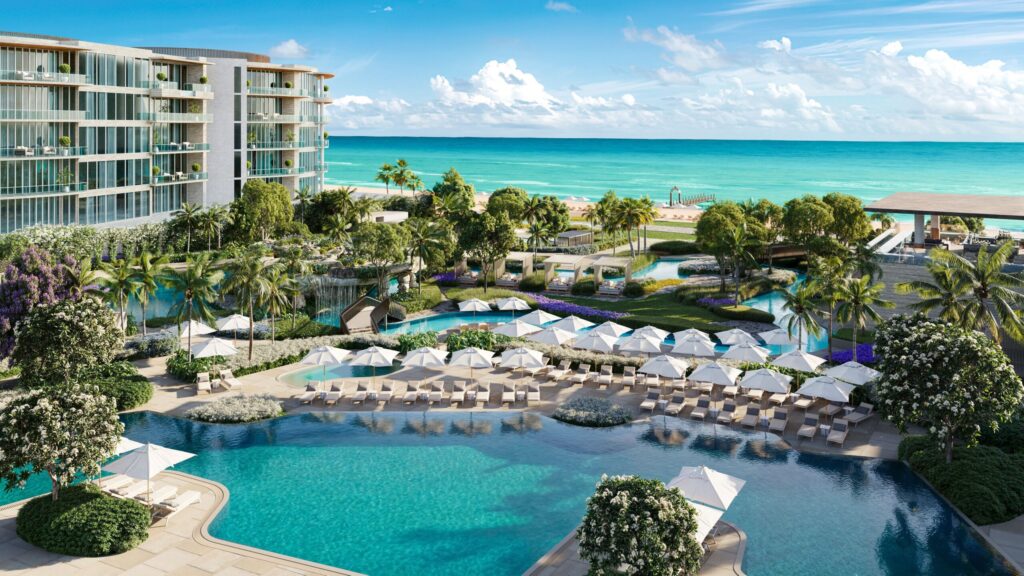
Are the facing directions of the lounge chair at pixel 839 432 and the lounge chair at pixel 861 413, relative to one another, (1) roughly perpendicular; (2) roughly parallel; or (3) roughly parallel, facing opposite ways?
roughly parallel

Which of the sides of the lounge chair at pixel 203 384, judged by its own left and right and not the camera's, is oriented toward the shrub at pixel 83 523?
front

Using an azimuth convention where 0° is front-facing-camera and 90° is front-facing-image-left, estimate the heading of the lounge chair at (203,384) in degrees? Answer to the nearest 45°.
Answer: approximately 0°

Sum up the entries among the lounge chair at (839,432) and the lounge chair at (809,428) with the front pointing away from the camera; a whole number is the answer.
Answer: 0

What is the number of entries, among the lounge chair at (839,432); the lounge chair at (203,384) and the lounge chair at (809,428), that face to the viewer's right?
0

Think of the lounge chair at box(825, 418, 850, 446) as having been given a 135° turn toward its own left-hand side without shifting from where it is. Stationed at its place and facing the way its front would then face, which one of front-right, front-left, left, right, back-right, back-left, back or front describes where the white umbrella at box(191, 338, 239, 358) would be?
back

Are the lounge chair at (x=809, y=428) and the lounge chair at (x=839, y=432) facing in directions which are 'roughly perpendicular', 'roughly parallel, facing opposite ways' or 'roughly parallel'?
roughly parallel

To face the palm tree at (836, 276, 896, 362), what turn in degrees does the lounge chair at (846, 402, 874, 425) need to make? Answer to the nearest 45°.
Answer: approximately 135° to its right

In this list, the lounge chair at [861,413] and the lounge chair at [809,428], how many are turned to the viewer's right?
0

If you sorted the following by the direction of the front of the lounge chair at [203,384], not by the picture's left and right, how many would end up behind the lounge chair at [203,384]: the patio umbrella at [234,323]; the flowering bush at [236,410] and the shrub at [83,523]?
1

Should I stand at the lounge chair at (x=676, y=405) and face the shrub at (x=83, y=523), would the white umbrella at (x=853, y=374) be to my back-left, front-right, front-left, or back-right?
back-left

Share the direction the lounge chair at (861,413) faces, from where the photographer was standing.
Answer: facing the viewer and to the left of the viewer

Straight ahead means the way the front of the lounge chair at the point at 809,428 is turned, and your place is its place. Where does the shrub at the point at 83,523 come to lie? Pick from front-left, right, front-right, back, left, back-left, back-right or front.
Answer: front
